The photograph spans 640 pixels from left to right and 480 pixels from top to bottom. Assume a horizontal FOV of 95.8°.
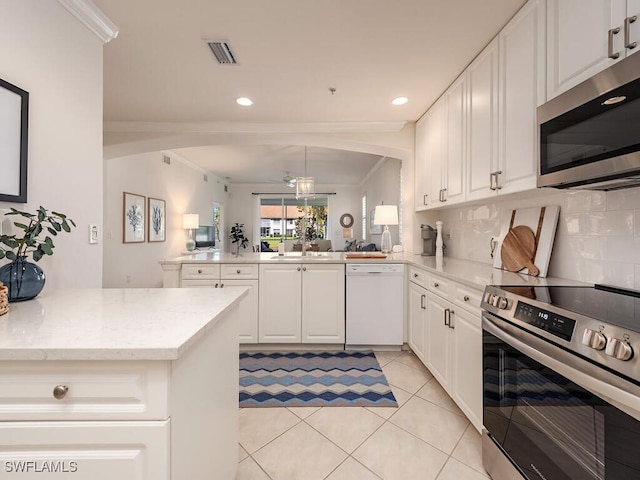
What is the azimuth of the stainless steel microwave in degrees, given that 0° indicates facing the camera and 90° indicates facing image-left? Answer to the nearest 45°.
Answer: approximately 45°

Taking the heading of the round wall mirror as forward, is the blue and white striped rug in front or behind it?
in front

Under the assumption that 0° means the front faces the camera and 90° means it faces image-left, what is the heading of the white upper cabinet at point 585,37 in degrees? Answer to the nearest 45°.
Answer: approximately 45°

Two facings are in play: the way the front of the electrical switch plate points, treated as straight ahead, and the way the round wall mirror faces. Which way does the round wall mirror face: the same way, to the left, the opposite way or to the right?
to the right

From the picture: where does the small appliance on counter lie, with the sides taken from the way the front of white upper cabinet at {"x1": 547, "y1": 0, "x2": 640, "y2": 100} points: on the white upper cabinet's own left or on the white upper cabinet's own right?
on the white upper cabinet's own right

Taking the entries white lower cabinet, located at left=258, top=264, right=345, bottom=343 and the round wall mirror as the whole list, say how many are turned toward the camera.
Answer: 2

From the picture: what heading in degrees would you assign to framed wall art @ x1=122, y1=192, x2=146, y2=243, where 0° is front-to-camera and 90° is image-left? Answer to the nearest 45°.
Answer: approximately 315°

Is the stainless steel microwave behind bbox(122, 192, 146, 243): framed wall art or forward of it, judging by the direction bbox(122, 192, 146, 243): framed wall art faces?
forward

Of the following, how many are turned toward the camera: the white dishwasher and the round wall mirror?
2

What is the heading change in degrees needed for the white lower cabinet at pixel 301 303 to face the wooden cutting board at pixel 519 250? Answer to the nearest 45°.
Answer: approximately 45° to its left

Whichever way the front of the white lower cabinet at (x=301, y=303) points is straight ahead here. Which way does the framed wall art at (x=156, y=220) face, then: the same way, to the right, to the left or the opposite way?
to the left

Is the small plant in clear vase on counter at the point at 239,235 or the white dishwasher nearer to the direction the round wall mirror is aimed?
the white dishwasher

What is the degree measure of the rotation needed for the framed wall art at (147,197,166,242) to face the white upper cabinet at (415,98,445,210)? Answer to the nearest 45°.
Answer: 0° — it already faces it

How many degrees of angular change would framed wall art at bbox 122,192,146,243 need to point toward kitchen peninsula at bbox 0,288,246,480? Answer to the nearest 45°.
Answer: approximately 45° to its right

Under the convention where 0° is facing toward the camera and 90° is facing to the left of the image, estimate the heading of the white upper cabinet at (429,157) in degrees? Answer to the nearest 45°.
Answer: approximately 45°

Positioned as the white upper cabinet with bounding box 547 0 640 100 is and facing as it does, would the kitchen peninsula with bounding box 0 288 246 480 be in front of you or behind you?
in front

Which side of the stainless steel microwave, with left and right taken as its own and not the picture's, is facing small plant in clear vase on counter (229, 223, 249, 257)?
right

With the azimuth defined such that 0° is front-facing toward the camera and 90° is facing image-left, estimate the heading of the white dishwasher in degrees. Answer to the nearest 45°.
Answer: approximately 0°
